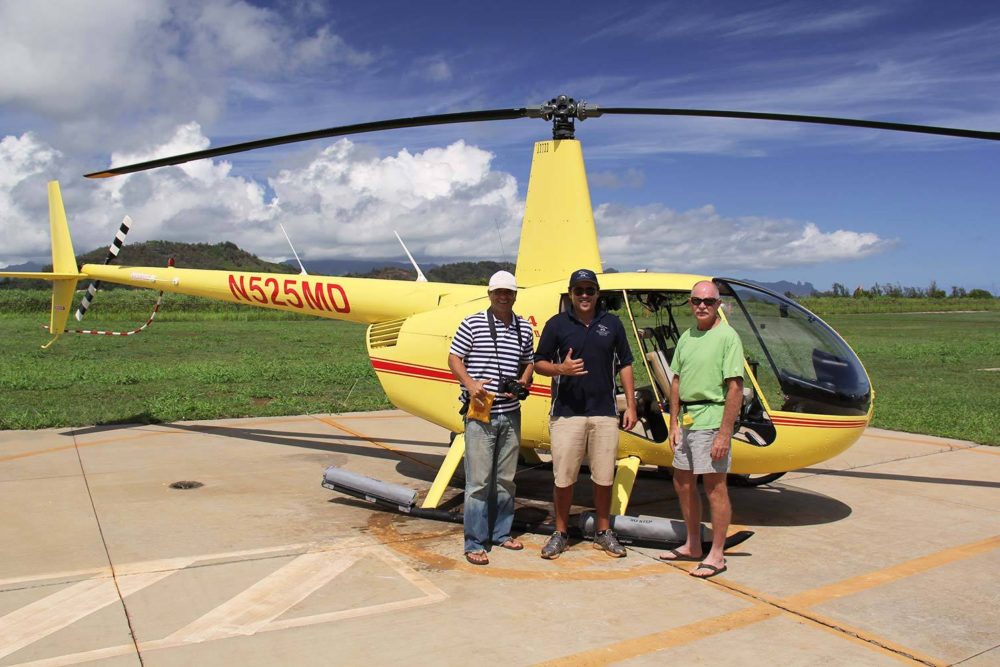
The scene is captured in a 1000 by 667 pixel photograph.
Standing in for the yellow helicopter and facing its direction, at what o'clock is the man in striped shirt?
The man in striped shirt is roughly at 3 o'clock from the yellow helicopter.

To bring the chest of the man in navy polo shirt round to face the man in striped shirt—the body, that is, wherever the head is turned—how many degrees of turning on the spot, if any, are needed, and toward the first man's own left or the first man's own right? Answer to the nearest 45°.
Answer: approximately 90° to the first man's own right

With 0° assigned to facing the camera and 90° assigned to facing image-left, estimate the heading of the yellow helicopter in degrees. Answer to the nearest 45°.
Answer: approximately 315°

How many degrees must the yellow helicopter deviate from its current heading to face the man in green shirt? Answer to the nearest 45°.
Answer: approximately 45° to its right

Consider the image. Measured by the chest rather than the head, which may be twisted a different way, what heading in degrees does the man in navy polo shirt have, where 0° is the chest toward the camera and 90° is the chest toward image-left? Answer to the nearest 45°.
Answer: approximately 0°

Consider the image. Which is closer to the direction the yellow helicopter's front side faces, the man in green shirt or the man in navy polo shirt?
the man in green shirt

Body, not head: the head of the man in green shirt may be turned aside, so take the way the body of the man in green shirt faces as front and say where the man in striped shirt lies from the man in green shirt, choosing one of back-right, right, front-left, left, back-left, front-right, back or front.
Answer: front-right

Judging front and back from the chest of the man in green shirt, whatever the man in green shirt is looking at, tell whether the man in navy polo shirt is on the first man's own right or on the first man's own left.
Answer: on the first man's own right

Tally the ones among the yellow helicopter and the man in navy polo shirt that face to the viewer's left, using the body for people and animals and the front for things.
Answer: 0

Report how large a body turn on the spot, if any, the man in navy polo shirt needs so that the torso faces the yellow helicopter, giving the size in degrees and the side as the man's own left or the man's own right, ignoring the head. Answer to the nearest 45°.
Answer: approximately 180°

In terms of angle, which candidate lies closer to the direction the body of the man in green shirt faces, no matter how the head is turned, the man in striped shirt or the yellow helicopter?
the man in striped shirt
